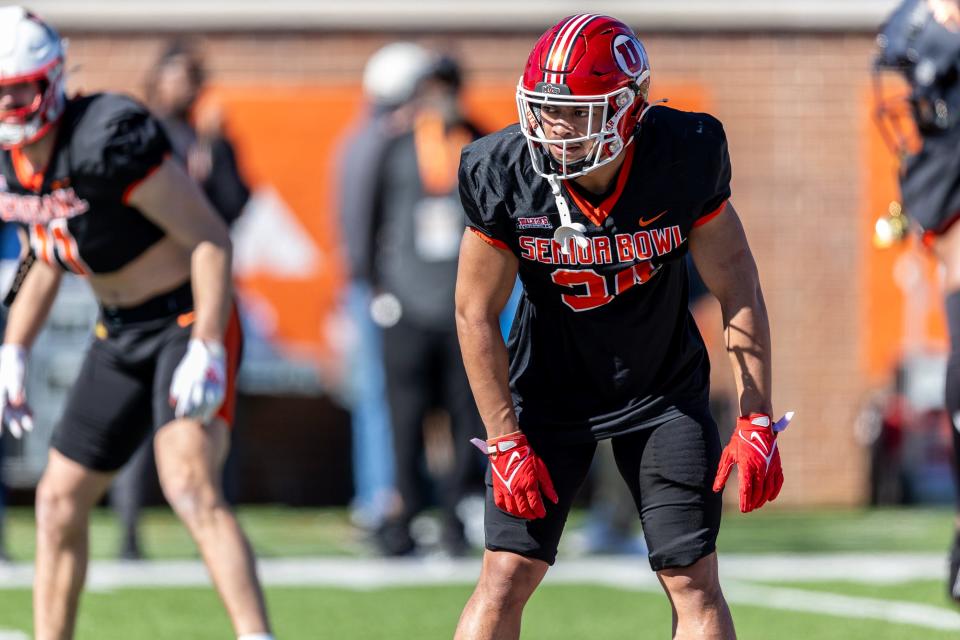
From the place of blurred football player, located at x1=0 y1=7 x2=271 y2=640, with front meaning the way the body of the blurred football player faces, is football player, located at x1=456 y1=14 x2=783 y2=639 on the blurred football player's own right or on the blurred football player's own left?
on the blurred football player's own left

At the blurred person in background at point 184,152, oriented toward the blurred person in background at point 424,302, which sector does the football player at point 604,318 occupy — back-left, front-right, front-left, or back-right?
front-right

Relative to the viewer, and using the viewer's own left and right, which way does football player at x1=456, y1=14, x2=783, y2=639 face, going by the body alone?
facing the viewer

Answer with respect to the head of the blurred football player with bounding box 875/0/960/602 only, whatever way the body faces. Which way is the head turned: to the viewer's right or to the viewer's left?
to the viewer's left

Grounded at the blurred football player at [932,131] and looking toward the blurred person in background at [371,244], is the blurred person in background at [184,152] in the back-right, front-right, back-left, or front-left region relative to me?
front-left
